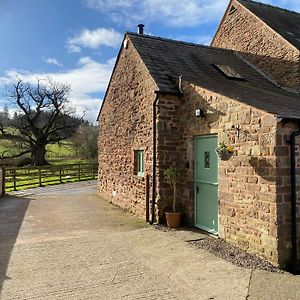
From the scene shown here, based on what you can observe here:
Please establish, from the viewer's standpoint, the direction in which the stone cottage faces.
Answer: facing the viewer and to the left of the viewer
